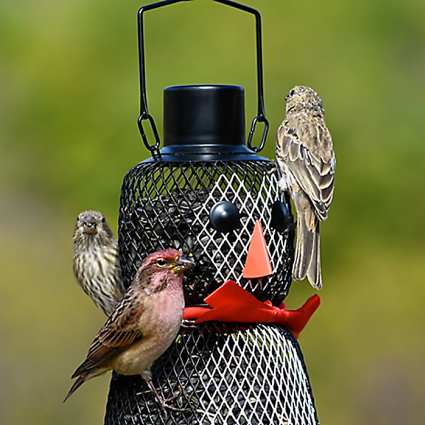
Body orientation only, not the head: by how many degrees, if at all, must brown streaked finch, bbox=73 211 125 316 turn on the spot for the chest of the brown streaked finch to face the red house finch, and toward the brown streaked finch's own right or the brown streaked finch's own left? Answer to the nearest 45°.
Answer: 0° — it already faces it

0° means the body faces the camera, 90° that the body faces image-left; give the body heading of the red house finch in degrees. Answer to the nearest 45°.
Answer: approximately 270°

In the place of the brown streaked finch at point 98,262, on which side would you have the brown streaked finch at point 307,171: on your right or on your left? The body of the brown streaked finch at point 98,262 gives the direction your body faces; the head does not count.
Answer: on your left

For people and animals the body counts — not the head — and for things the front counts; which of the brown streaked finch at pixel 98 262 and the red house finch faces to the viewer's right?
the red house finch

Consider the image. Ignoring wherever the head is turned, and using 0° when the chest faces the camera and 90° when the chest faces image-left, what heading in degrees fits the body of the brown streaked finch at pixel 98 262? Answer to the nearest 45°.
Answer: approximately 0°

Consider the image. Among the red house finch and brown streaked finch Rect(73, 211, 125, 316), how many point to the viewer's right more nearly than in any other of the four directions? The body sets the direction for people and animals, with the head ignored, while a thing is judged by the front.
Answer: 1
